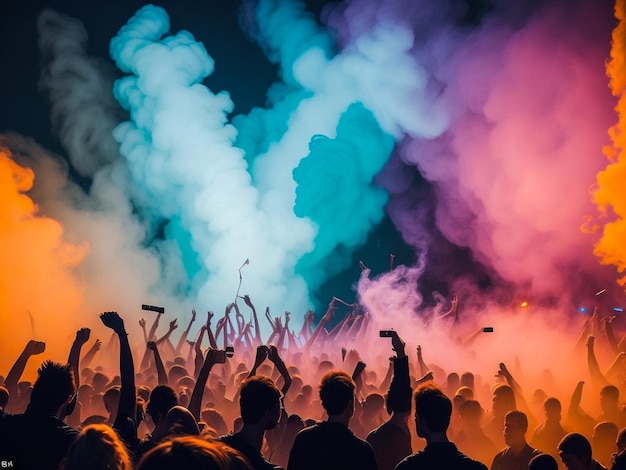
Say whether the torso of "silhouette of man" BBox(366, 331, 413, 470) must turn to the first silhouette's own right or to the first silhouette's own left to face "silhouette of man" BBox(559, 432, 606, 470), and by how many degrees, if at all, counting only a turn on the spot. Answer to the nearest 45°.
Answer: approximately 90° to the first silhouette's own right

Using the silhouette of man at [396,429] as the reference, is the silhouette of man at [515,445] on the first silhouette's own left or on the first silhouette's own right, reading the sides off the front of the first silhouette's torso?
on the first silhouette's own right

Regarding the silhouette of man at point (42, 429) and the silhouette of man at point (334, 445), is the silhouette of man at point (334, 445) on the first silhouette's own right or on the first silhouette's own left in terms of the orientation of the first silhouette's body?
on the first silhouette's own right

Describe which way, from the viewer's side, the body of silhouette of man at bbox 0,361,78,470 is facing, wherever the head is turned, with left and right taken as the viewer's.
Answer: facing away from the viewer and to the right of the viewer

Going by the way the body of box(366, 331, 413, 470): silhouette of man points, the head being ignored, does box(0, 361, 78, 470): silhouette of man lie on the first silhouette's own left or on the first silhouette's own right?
on the first silhouette's own left

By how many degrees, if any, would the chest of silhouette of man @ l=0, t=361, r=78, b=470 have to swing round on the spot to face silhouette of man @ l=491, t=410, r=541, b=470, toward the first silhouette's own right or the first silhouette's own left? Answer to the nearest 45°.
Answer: approximately 45° to the first silhouette's own right

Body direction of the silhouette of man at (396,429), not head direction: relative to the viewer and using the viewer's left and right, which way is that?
facing away from the viewer

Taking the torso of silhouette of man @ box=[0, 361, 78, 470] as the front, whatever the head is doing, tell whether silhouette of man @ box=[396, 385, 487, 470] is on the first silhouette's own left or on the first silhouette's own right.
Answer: on the first silhouette's own right

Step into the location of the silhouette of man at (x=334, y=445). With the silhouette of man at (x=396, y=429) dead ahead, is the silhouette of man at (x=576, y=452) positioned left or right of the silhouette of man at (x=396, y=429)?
right
